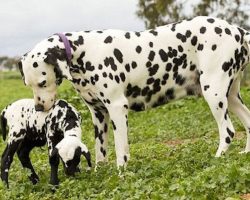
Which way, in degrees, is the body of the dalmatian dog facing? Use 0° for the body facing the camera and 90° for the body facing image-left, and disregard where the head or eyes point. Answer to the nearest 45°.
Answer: approximately 90°

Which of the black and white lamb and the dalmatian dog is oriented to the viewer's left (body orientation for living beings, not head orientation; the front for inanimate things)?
the dalmatian dog

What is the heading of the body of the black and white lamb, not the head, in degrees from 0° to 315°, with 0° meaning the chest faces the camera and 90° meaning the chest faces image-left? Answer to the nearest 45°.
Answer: approximately 315°

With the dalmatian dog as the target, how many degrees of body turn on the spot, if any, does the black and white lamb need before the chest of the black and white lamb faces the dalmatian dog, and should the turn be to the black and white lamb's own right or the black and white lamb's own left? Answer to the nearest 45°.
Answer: approximately 45° to the black and white lamb's own left

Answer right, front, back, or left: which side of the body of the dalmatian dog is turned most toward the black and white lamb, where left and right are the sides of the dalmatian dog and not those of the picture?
front

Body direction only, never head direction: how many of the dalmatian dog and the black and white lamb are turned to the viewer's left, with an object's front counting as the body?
1
